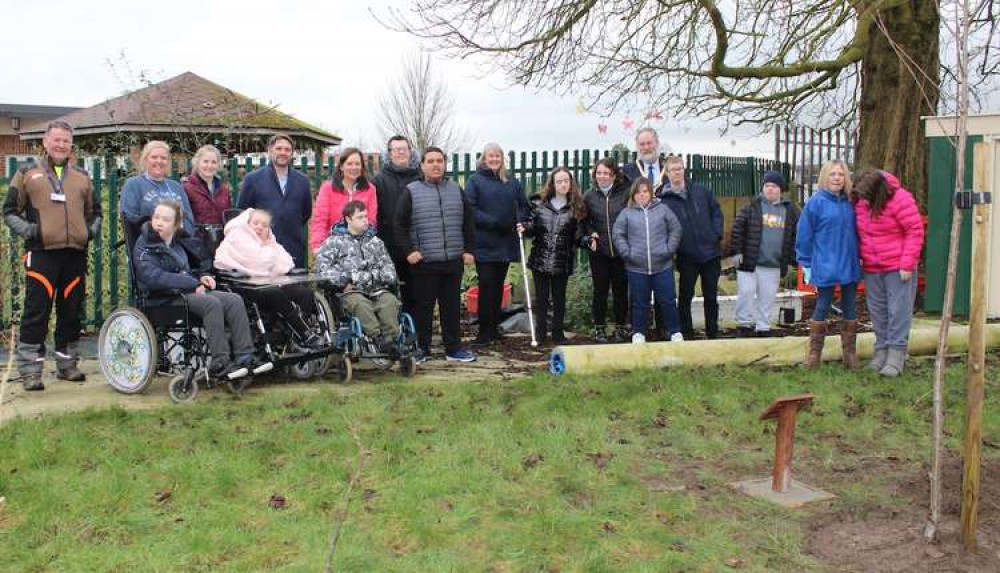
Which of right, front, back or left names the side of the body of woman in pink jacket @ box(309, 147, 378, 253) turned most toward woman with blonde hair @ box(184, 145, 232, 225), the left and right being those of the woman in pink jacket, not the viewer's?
right

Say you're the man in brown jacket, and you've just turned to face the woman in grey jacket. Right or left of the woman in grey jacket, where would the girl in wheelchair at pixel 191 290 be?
right

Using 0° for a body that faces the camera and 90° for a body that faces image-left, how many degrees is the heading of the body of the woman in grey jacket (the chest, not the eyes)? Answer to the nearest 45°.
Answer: approximately 0°

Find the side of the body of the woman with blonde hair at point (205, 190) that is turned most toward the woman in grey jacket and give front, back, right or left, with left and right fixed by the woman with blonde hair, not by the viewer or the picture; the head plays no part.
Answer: left

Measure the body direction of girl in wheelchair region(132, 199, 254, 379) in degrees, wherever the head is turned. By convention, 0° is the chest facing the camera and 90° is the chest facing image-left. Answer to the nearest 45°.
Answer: approximately 315°

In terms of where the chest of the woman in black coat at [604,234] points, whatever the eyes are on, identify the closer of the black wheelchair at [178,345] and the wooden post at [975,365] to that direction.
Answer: the wooden post

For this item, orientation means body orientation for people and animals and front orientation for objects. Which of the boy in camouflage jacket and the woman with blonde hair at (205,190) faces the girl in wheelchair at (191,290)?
the woman with blonde hair
